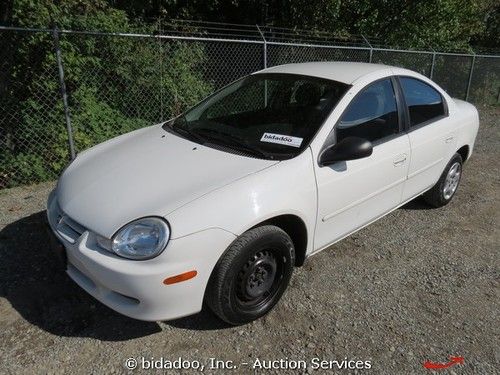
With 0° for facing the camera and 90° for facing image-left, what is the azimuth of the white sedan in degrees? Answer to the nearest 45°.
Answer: approximately 45°
